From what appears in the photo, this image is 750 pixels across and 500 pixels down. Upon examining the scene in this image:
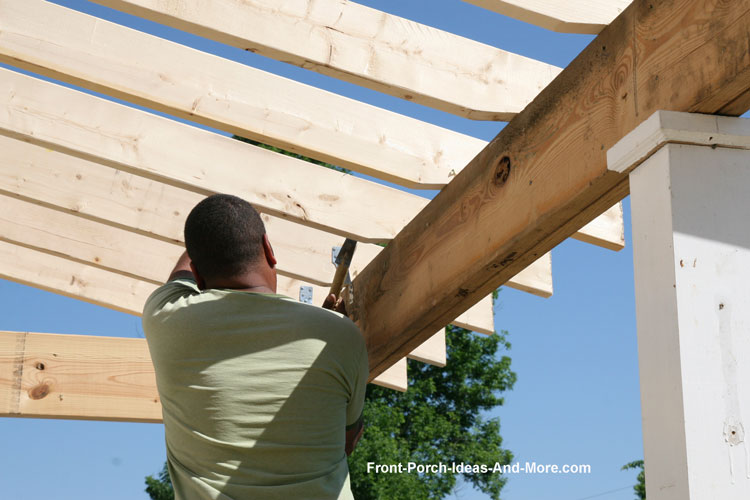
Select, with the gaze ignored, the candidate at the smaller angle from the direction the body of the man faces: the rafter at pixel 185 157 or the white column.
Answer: the rafter

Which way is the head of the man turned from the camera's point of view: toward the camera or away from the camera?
away from the camera

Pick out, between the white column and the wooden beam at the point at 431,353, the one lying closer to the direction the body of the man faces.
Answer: the wooden beam

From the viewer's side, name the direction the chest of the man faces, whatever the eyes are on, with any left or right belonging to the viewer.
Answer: facing away from the viewer

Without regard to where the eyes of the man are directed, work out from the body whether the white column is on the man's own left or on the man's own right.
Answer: on the man's own right

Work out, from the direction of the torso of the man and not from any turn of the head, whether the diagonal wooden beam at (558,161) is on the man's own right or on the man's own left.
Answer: on the man's own right
